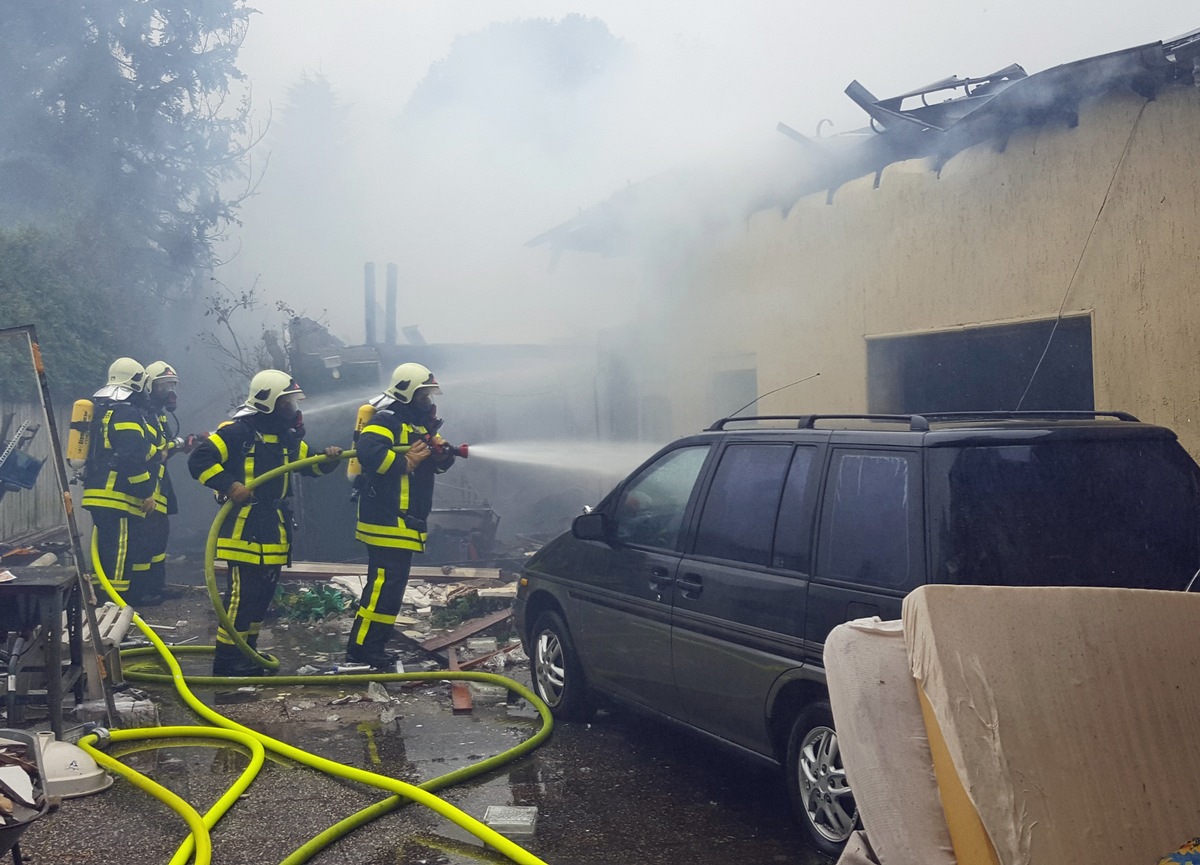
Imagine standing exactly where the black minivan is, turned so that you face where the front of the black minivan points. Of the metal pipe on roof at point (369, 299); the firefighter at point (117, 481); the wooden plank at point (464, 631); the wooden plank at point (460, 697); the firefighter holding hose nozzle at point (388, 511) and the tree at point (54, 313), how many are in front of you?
6

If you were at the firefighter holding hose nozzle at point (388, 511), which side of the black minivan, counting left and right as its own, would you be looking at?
front

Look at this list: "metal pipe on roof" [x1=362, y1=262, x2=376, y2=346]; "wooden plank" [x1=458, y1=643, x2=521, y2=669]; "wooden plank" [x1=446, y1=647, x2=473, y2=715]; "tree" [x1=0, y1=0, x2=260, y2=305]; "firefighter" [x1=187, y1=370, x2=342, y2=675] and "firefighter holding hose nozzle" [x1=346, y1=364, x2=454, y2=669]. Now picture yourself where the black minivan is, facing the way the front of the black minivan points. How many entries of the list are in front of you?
6

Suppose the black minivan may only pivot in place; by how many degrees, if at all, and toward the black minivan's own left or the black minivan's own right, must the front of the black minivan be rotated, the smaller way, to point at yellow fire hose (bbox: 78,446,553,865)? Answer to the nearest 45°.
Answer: approximately 45° to the black minivan's own left

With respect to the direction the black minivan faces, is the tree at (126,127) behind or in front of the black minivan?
in front

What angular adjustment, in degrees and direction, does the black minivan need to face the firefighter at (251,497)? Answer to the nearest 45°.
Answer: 0° — it already faces them

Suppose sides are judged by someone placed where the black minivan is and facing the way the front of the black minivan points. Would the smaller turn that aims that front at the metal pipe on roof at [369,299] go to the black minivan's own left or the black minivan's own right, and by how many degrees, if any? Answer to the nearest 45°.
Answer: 0° — it already faces it

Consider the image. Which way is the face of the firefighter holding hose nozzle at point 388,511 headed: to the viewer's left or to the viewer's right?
to the viewer's right

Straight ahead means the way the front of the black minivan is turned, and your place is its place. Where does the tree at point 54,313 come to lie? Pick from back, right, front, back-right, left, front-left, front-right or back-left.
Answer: front

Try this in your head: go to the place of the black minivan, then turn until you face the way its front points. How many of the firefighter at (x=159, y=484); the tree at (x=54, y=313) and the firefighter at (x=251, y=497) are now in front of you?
3

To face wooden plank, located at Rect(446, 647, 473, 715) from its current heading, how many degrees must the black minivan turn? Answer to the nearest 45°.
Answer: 0° — it already faces it

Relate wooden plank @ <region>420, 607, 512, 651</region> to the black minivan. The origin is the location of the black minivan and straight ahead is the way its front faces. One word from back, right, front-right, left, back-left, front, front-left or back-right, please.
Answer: front

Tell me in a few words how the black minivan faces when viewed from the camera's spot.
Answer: facing away from the viewer and to the left of the viewer

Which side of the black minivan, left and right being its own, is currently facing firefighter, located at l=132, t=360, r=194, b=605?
front

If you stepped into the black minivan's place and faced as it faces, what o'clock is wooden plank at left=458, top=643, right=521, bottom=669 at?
The wooden plank is roughly at 12 o'clock from the black minivan.
